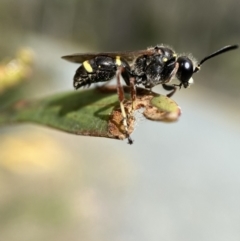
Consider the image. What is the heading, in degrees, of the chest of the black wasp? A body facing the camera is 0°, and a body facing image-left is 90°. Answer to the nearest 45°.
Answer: approximately 270°
